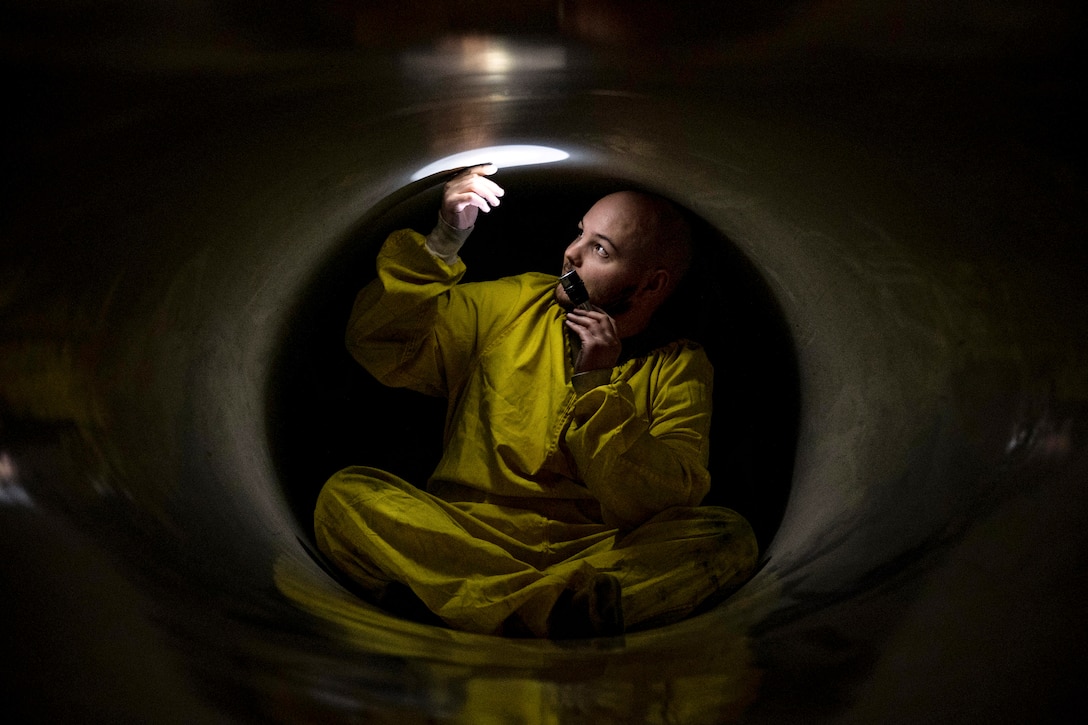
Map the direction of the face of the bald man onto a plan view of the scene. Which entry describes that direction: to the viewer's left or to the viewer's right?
to the viewer's left

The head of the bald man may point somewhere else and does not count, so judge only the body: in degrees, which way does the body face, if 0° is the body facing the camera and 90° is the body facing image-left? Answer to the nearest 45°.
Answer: approximately 0°
